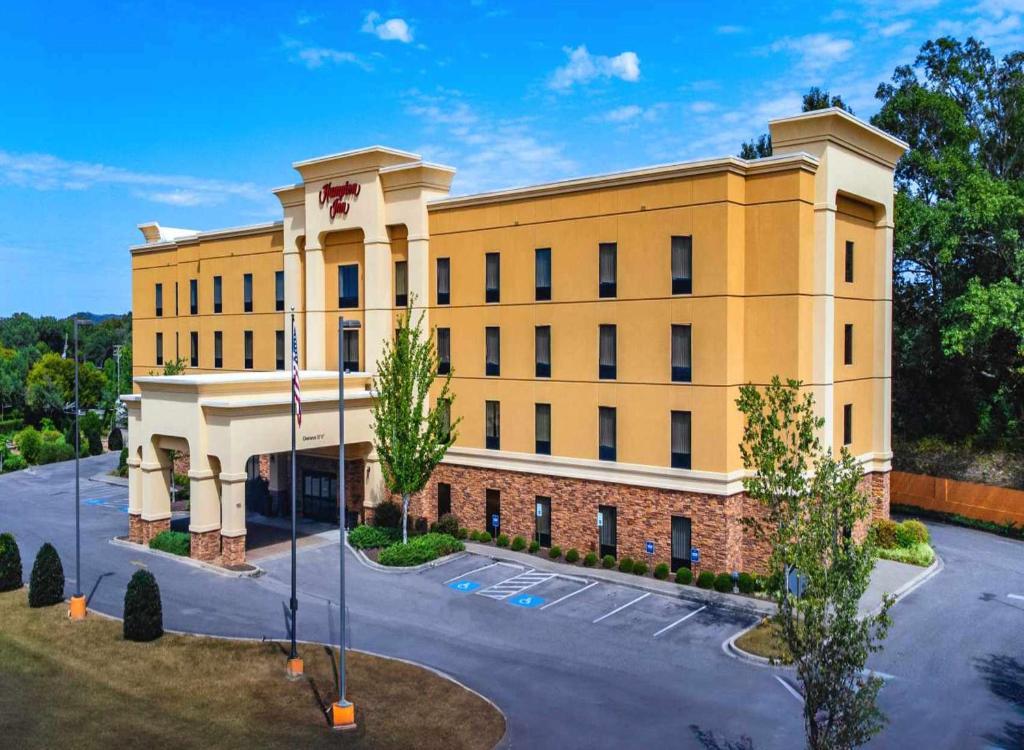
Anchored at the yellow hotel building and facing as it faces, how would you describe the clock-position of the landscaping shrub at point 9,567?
The landscaping shrub is roughly at 1 o'clock from the yellow hotel building.

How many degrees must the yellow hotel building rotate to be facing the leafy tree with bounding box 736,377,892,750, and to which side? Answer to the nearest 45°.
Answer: approximately 45° to its left

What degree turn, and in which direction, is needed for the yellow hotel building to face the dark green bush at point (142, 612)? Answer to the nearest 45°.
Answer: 0° — it already faces it

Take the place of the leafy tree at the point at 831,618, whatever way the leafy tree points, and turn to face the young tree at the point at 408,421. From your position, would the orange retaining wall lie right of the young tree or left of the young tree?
right

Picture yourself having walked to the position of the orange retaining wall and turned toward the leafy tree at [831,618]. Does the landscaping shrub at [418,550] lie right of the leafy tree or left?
right

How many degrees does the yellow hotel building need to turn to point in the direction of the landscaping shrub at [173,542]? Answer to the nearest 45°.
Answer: approximately 45° to its right

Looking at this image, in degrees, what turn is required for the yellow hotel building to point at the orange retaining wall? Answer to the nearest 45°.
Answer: approximately 135° to its left

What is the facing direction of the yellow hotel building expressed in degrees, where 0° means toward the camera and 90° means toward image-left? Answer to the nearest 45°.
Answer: approximately 45°

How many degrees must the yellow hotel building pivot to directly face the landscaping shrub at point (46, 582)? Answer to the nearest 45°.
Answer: approximately 45° to its right
